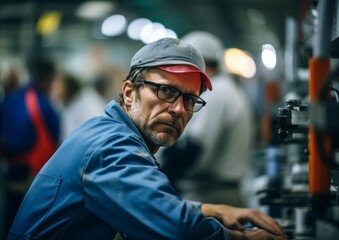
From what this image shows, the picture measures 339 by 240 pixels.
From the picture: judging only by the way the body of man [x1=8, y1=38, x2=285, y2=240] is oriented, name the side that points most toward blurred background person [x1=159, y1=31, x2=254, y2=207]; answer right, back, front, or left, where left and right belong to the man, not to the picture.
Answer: left

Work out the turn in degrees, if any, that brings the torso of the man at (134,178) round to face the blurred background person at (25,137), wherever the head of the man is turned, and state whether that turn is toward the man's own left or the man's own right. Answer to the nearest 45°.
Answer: approximately 90° to the man's own left

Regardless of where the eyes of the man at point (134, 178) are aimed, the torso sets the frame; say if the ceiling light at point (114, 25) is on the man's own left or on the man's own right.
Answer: on the man's own left

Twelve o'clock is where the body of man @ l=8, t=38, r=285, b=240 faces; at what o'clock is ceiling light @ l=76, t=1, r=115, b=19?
The ceiling light is roughly at 9 o'clock from the man.

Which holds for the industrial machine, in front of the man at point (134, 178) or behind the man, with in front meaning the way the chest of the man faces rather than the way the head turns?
in front

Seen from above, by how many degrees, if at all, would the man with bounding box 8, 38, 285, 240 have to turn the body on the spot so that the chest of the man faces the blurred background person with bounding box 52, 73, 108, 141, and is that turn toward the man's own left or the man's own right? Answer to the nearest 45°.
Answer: approximately 90° to the man's own left

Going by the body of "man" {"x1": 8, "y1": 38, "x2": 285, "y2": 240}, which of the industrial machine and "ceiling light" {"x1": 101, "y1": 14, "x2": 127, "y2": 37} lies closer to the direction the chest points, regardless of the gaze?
the industrial machine

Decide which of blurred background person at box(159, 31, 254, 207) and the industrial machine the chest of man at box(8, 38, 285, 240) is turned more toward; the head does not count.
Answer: the industrial machine

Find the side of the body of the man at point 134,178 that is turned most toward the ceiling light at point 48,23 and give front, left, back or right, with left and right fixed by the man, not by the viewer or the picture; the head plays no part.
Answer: left

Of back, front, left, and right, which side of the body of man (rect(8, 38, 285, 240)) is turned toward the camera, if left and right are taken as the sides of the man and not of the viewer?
right

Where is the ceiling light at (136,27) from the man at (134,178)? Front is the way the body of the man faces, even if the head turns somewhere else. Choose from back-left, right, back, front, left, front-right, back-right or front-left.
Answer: left
